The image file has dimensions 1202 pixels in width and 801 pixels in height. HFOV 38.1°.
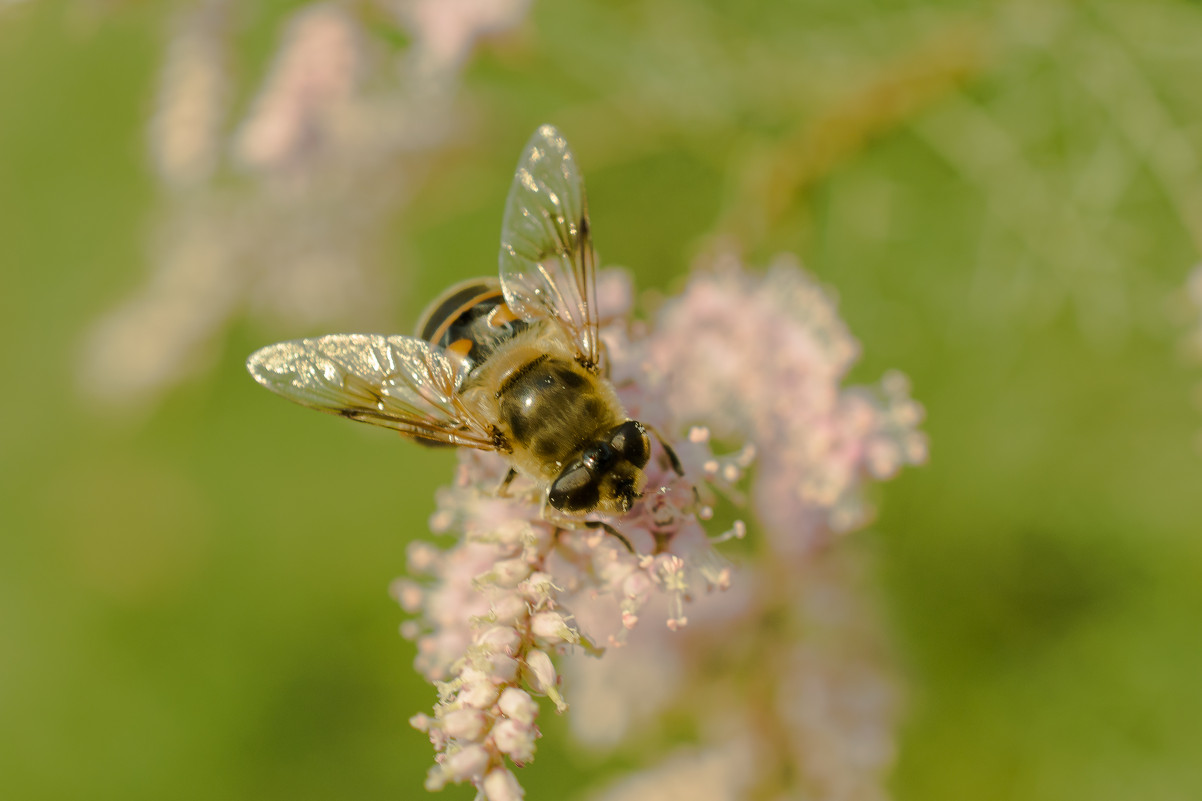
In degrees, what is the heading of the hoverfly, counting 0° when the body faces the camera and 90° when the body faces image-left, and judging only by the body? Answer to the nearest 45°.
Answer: approximately 315°
